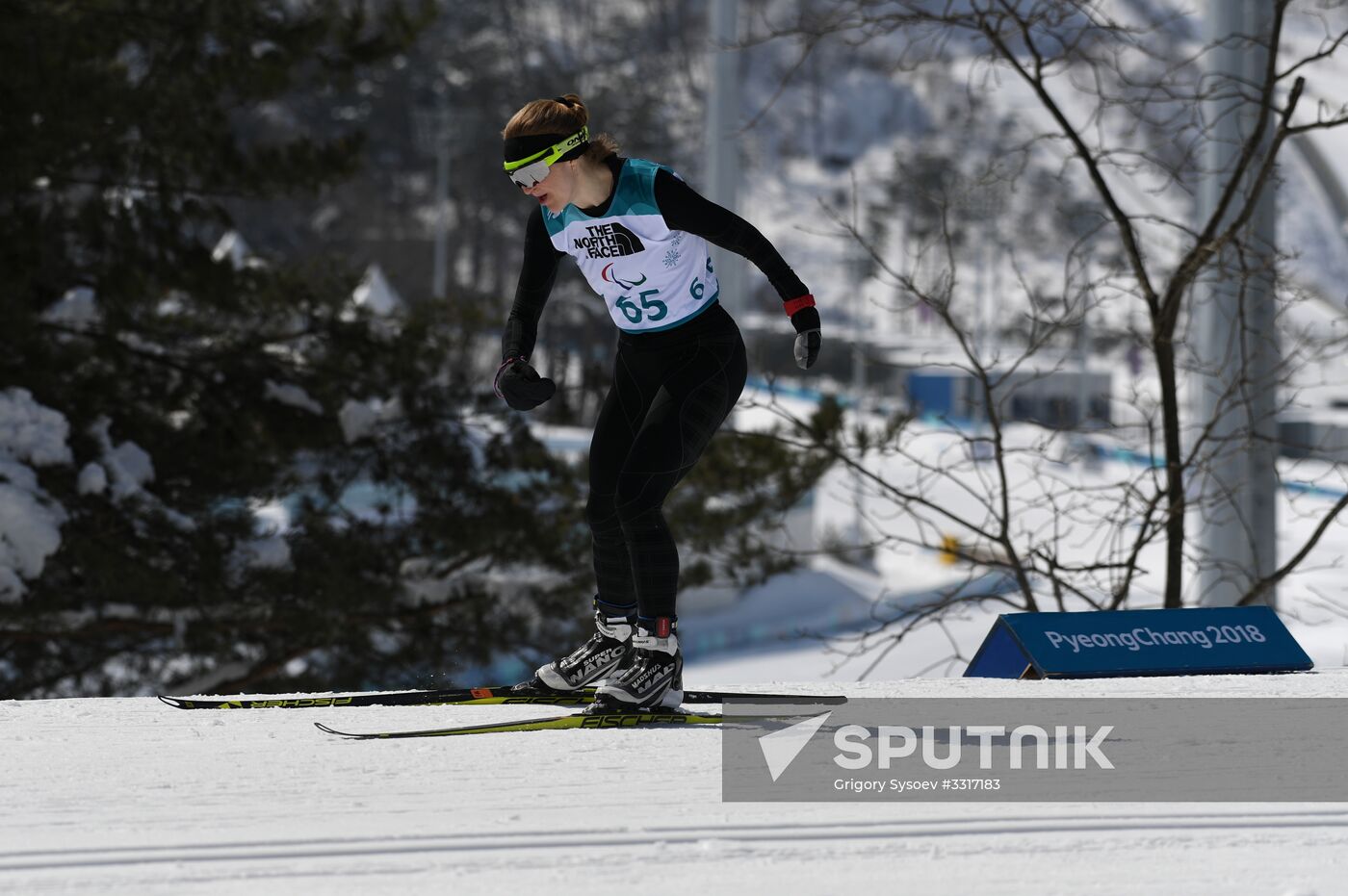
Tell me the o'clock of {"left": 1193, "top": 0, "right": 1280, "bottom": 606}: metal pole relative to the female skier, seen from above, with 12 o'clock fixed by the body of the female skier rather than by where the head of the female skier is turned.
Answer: The metal pole is roughly at 6 o'clock from the female skier.

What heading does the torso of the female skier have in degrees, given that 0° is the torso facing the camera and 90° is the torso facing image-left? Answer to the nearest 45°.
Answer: approximately 45°

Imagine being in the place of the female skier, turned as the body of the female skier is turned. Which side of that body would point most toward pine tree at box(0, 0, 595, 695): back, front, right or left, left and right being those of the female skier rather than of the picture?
right

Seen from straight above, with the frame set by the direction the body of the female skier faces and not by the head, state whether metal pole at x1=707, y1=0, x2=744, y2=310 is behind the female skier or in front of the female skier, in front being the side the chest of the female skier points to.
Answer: behind

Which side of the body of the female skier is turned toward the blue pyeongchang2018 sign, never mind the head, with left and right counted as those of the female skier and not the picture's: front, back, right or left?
back
